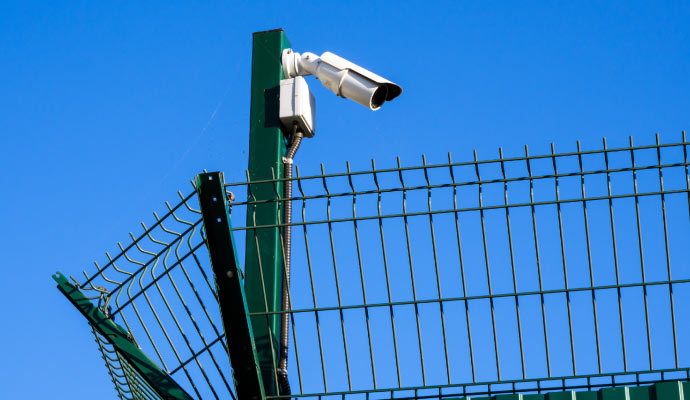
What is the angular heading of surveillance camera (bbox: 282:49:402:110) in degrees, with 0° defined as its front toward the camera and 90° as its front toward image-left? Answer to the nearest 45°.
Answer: approximately 315°
